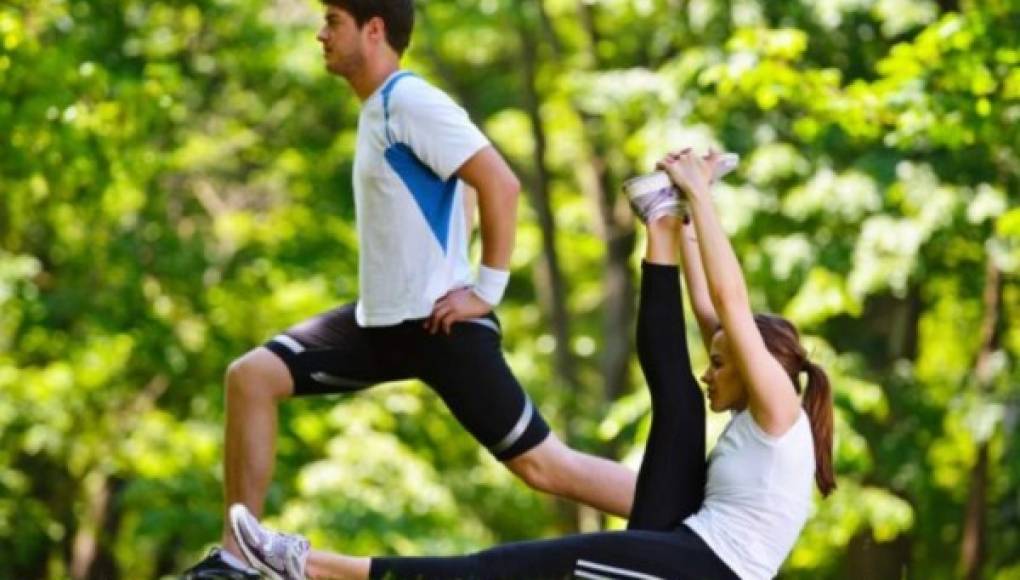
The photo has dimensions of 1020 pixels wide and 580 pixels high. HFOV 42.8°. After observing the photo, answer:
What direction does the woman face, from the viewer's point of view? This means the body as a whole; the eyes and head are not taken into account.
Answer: to the viewer's left

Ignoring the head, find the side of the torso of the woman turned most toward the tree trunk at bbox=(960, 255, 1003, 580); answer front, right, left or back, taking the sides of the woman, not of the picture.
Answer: right

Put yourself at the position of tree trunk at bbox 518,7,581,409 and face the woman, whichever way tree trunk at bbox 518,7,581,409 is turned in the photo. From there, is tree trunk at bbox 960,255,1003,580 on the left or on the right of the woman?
left

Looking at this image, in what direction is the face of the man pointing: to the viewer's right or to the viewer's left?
to the viewer's left

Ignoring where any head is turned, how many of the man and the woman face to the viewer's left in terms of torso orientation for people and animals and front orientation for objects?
2

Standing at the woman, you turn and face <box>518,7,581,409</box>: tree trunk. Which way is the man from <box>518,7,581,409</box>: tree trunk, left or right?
left

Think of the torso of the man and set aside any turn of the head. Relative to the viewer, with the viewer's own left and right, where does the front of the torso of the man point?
facing to the left of the viewer

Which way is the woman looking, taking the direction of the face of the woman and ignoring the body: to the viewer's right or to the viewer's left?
to the viewer's left
